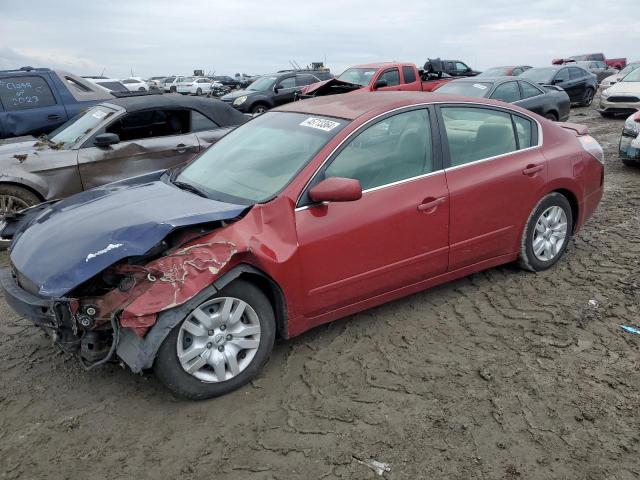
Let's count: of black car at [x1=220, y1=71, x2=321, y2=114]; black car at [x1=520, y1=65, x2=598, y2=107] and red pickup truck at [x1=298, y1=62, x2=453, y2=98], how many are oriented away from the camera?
0

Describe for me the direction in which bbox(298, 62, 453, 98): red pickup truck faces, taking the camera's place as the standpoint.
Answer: facing the viewer and to the left of the viewer

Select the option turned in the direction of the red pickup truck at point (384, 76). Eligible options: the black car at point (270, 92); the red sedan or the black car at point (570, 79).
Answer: the black car at point (570, 79)

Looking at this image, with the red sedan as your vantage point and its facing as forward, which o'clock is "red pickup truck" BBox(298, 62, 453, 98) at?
The red pickup truck is roughly at 5 o'clock from the red sedan.

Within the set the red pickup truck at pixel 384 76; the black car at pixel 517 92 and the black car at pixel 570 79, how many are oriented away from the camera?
0

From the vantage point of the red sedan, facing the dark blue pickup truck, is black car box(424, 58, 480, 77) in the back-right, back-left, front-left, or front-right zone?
front-right

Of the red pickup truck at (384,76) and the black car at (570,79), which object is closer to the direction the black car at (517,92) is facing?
the red pickup truck

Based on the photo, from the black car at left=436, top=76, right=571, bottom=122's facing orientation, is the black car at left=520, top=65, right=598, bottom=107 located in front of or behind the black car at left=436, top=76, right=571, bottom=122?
behind

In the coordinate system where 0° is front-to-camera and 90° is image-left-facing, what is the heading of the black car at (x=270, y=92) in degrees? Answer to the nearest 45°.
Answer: approximately 45°

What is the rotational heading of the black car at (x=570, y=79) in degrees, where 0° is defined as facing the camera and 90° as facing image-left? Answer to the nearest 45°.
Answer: approximately 45°

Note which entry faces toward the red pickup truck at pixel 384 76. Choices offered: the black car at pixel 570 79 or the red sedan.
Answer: the black car

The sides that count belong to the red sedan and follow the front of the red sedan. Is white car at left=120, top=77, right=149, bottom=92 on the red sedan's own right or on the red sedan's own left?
on the red sedan's own right

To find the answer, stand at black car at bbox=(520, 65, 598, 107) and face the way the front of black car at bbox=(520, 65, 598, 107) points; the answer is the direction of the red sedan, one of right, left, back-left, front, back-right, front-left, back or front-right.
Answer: front-left

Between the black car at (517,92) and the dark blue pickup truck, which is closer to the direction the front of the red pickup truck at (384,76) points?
the dark blue pickup truck

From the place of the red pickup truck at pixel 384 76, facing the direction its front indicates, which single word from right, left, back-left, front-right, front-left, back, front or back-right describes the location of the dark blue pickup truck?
front

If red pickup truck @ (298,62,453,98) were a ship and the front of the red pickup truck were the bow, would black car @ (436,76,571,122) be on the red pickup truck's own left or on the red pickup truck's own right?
on the red pickup truck's own left

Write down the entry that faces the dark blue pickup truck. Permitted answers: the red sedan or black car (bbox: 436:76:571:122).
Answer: the black car
